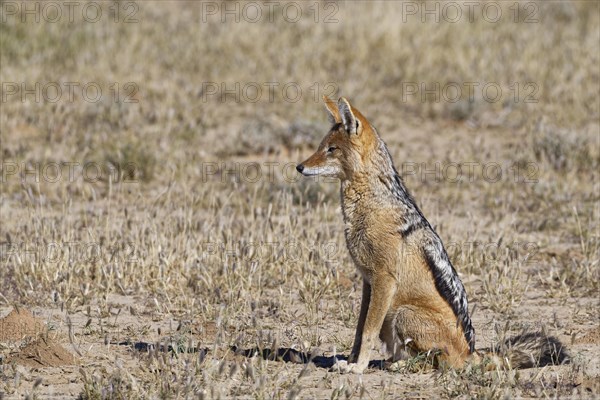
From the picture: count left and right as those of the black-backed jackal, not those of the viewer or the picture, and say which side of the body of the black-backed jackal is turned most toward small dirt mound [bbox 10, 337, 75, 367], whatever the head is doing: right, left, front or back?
front

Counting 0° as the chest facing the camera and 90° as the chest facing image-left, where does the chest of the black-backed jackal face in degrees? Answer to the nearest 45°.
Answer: approximately 90°

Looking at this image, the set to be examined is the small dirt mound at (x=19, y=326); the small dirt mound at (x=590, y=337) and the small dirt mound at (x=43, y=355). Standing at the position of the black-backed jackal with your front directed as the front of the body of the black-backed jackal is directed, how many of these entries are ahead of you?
2

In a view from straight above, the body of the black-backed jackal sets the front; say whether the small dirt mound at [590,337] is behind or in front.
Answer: behind

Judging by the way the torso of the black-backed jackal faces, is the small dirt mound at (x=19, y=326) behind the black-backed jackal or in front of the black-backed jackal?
in front
